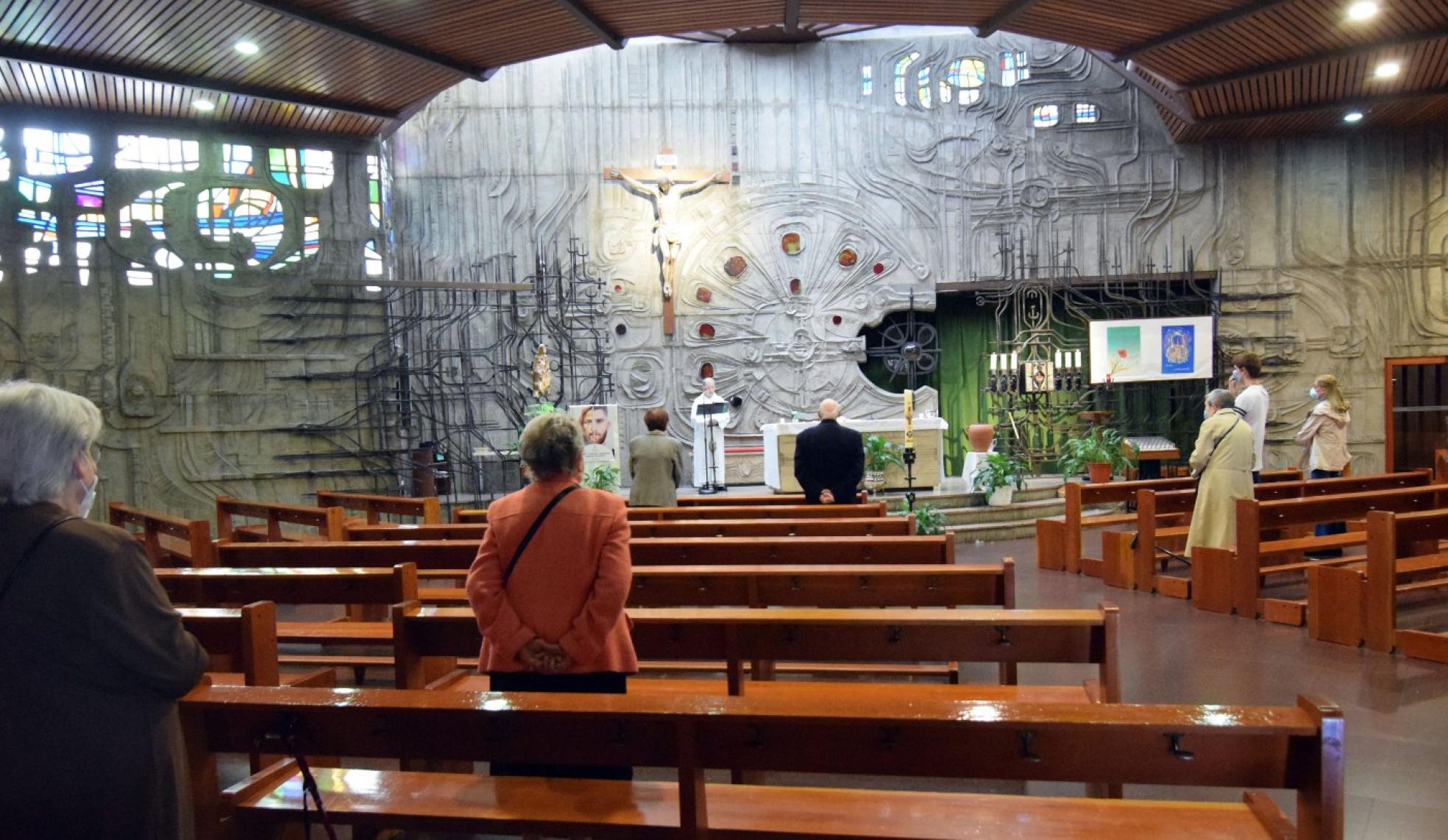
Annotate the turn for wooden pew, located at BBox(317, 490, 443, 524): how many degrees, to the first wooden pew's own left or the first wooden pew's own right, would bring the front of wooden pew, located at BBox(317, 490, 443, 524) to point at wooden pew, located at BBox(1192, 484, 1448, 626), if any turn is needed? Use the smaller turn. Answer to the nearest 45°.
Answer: approximately 90° to the first wooden pew's own right

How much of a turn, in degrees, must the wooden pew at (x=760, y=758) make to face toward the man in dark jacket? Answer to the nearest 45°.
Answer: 0° — it already faces them

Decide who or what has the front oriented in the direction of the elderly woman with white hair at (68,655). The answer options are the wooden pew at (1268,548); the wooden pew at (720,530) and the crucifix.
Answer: the crucifix

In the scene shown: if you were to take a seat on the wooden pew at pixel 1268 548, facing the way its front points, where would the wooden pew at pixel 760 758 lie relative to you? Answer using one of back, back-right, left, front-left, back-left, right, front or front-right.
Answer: back-left

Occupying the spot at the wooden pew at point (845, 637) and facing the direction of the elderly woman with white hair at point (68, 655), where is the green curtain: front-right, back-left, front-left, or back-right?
back-right

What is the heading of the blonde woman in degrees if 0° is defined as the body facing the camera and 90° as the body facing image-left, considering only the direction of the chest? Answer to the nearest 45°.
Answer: approximately 90°

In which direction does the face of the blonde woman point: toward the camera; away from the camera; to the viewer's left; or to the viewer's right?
to the viewer's left

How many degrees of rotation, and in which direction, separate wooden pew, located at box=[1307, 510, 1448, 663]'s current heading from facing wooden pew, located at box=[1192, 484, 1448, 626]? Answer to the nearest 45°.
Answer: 0° — it already faces it

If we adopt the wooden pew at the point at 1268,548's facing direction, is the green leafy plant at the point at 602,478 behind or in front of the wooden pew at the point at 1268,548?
in front

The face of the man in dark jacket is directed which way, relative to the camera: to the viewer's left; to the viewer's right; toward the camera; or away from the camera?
away from the camera

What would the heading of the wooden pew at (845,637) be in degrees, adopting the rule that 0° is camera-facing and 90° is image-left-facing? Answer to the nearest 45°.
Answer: approximately 180°

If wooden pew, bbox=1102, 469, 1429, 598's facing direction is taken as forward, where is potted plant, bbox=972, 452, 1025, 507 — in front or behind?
in front

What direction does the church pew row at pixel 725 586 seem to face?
away from the camera

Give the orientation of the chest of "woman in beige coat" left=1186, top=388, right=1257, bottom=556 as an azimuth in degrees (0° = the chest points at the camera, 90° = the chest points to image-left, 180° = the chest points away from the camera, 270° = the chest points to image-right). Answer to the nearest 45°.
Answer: approximately 135°

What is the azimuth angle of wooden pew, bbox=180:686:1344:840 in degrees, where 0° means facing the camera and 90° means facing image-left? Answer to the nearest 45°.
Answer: approximately 180°

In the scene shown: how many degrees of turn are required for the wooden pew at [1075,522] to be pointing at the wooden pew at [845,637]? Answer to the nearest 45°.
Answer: approximately 135° to its left

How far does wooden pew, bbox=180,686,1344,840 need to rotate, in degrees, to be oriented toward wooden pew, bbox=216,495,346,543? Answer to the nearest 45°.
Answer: approximately 45° to its left

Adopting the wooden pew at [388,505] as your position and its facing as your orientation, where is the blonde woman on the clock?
The blonde woman is roughly at 2 o'clock from the wooden pew.

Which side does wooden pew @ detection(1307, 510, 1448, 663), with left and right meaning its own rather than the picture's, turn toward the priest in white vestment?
front
